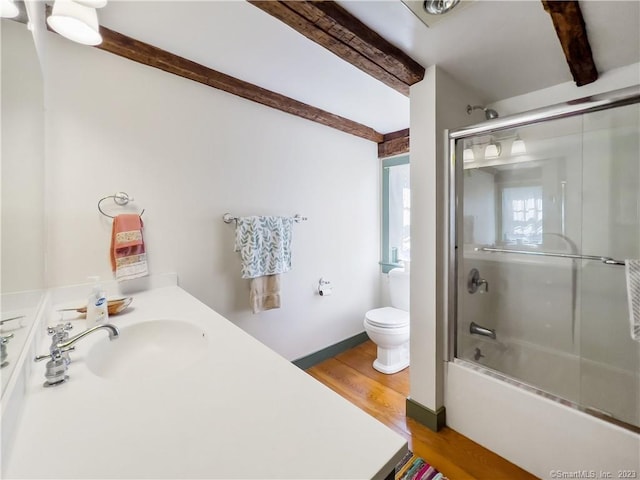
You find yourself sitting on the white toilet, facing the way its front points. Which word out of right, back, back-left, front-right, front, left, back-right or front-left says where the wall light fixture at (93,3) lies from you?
front

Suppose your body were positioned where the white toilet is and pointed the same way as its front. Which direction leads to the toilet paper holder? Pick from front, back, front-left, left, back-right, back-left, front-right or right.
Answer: front-right

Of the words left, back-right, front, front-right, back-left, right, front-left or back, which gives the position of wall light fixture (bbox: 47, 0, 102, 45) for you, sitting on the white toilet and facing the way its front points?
front

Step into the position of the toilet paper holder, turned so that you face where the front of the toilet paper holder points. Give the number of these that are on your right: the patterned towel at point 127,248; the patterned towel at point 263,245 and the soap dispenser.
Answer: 3

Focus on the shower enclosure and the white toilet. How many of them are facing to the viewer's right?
0

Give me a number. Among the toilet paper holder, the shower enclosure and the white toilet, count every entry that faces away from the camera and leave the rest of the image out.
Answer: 0

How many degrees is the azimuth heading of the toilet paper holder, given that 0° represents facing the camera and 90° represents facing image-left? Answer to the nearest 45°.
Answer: approximately 315°

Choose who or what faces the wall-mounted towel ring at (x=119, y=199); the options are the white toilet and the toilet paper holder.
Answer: the white toilet

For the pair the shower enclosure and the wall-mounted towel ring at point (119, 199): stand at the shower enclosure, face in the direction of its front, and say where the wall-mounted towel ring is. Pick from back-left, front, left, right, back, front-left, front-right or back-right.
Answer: front

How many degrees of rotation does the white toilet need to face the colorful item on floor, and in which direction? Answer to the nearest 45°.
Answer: approximately 45° to its left

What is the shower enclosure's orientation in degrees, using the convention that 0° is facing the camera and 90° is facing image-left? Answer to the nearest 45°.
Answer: approximately 45°

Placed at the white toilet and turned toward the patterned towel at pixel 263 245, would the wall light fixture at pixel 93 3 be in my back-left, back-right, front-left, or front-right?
front-left

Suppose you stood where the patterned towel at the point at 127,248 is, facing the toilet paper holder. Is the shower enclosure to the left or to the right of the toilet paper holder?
right

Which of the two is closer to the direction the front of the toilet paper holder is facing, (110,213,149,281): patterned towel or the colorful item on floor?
the colorful item on floor

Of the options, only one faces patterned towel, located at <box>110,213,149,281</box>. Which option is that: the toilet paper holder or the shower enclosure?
the shower enclosure
